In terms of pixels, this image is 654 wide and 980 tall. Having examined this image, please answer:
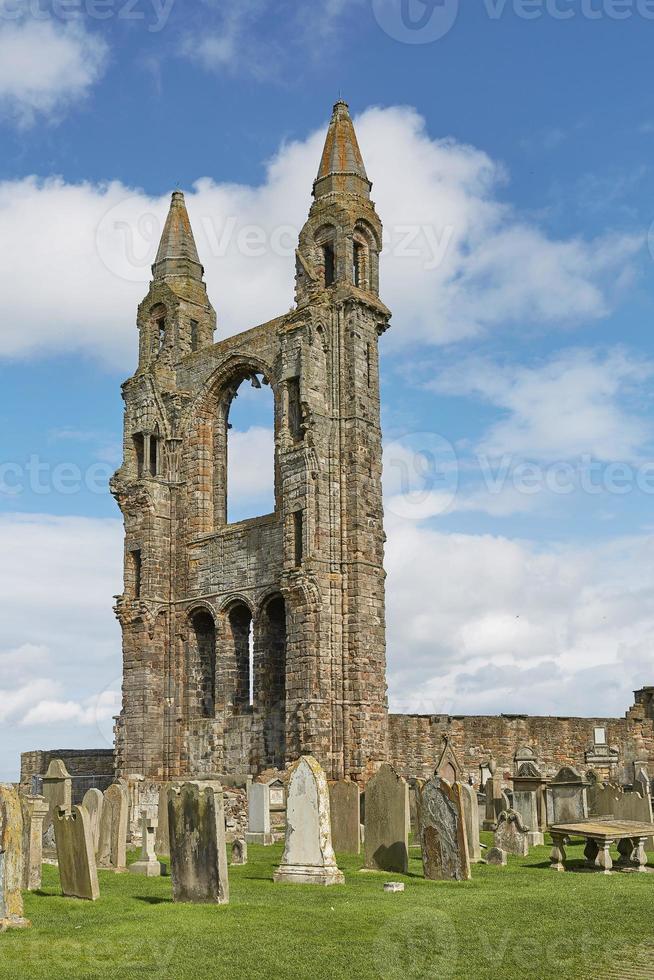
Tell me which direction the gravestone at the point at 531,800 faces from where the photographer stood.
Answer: facing the viewer

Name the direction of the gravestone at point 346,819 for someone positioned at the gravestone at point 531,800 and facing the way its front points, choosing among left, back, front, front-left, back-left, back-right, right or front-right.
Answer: front-right

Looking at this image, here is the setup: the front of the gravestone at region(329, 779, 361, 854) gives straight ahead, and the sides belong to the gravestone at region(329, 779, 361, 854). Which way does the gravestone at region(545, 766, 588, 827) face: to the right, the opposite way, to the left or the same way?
the same way

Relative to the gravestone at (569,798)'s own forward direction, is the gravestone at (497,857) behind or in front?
in front

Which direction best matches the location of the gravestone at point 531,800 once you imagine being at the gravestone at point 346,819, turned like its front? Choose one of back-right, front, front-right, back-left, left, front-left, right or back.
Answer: back-left

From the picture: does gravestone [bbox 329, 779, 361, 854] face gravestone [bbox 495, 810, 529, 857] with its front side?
no

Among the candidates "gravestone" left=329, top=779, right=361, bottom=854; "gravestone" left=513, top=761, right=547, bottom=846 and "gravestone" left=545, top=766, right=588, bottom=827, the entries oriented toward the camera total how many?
3

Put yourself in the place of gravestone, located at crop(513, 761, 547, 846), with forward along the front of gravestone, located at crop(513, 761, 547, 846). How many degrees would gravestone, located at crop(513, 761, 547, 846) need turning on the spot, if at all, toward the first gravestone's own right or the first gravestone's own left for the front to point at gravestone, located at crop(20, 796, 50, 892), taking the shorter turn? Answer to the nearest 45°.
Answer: approximately 45° to the first gravestone's own right

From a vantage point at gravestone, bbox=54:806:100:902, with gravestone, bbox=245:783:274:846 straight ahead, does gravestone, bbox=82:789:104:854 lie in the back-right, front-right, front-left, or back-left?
front-left

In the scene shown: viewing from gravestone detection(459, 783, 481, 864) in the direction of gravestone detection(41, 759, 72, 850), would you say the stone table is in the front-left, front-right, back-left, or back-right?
back-left

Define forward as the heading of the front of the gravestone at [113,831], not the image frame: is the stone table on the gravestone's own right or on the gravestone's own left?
on the gravestone's own left

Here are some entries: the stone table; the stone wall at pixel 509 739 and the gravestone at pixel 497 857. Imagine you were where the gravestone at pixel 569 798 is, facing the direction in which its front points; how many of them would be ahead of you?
2

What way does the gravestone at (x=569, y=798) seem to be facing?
toward the camera

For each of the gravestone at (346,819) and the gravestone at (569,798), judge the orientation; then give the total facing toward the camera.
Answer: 2

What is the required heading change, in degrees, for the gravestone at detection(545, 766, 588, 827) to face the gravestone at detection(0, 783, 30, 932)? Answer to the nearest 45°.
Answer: approximately 45° to its right

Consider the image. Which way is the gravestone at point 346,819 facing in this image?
toward the camera

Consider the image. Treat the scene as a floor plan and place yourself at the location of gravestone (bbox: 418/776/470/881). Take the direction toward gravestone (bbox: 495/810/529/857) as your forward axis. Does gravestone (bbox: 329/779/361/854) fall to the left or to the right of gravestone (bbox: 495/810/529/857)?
left
